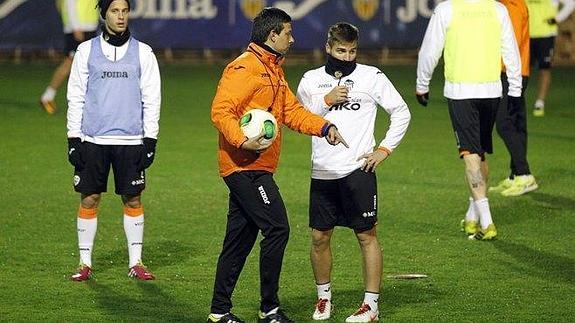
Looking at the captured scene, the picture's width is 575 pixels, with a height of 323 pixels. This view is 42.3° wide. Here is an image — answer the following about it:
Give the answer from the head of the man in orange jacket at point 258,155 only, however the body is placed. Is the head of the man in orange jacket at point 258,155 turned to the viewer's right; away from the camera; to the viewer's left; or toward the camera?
to the viewer's right

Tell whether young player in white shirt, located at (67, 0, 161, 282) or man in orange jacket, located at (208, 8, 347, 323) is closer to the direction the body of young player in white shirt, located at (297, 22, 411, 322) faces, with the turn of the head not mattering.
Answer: the man in orange jacket

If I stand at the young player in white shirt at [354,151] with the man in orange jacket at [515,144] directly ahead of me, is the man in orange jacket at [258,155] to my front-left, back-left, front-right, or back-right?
back-left

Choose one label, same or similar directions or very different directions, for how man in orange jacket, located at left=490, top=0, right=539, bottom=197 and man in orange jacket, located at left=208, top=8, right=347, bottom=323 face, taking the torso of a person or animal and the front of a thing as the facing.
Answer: very different directions

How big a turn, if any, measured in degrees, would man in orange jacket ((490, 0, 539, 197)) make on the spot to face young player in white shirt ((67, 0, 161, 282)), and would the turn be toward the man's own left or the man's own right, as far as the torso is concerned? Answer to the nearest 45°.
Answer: approximately 45° to the man's own left
